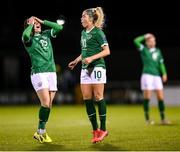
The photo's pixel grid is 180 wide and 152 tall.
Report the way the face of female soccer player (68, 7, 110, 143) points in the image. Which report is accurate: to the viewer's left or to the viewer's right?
to the viewer's left

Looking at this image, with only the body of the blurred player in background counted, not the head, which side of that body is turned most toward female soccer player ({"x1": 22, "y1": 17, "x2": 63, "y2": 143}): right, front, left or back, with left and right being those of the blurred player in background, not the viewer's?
front

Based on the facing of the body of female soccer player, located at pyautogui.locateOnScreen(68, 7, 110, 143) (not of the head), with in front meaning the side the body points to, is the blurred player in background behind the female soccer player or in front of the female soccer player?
behind

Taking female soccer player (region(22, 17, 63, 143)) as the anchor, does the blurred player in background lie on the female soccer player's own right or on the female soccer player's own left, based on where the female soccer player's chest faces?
on the female soccer player's own left

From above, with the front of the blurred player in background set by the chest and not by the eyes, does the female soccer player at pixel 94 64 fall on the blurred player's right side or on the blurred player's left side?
on the blurred player's right side

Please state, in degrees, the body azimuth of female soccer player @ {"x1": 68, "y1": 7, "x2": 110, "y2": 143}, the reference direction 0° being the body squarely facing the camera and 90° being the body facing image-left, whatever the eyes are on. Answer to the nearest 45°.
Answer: approximately 45°

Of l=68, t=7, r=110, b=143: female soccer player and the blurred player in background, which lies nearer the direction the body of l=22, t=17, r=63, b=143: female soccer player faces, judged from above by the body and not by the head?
the female soccer player

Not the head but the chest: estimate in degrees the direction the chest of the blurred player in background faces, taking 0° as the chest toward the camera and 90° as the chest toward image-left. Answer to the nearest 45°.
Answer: approximately 315°

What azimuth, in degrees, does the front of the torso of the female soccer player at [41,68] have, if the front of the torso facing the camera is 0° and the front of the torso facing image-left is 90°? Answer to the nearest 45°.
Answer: approximately 315°
